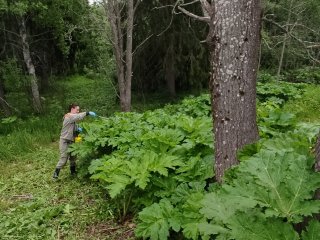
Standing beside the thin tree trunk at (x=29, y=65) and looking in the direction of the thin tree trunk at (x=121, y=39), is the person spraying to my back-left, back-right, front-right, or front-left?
front-right

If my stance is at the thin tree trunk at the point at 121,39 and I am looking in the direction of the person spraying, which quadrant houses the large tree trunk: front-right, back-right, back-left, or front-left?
front-left

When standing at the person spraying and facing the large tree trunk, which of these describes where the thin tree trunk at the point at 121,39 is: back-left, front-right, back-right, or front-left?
back-left

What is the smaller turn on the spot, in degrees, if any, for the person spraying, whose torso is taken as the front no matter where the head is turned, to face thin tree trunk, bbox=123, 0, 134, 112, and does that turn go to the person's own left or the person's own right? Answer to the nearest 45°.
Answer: approximately 45° to the person's own left

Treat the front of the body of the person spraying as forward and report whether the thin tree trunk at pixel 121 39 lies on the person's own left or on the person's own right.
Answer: on the person's own left

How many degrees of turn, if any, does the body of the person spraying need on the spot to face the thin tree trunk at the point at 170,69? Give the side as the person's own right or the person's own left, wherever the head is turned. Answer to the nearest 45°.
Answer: approximately 45° to the person's own left

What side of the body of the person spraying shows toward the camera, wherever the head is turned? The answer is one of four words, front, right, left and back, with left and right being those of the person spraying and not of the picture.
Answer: right

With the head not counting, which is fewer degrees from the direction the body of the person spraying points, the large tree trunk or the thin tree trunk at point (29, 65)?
the large tree trunk

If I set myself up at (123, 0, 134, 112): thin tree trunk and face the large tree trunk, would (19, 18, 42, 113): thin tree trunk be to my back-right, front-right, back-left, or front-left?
back-right

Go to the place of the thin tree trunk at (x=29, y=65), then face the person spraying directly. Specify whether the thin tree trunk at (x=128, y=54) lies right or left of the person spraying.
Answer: left

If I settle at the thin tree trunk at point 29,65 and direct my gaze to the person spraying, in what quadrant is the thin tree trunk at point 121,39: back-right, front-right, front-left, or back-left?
front-left

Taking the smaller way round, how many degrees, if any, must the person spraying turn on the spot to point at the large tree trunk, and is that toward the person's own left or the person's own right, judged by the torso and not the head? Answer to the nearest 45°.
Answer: approximately 45° to the person's own right

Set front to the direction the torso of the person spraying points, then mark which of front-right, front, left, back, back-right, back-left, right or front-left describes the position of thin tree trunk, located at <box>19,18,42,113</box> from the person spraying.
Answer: left
